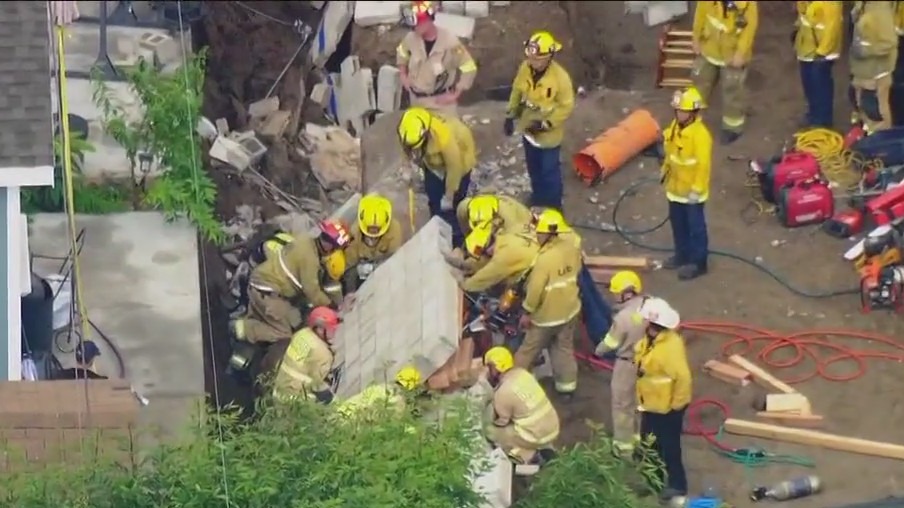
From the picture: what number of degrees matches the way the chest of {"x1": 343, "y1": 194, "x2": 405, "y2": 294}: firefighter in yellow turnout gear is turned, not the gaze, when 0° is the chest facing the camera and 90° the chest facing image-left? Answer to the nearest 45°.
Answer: approximately 0°

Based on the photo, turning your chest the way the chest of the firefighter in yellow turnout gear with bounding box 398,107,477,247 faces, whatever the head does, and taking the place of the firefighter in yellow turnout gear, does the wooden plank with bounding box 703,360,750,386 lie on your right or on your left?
on your left

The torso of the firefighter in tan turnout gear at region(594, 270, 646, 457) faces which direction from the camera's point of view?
to the viewer's left

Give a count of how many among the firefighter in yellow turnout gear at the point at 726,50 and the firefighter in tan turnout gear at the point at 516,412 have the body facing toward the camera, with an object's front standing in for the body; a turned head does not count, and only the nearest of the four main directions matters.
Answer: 1

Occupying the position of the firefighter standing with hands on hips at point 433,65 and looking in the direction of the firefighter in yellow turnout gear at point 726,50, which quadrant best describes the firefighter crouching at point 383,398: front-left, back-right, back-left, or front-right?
back-right

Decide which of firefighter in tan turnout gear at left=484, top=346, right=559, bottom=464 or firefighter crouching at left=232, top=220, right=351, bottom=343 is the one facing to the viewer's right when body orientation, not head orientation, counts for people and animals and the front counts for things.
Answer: the firefighter crouching

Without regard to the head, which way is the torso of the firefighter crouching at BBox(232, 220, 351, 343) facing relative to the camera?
to the viewer's right

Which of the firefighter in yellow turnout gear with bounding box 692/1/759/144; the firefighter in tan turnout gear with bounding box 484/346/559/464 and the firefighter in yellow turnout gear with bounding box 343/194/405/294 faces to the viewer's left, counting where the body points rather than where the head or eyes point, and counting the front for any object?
the firefighter in tan turnout gear with bounding box 484/346/559/464

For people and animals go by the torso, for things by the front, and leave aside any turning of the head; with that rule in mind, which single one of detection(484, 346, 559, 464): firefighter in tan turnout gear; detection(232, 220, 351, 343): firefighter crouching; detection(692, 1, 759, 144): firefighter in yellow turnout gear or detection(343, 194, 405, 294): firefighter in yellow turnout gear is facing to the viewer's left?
detection(484, 346, 559, 464): firefighter in tan turnout gear

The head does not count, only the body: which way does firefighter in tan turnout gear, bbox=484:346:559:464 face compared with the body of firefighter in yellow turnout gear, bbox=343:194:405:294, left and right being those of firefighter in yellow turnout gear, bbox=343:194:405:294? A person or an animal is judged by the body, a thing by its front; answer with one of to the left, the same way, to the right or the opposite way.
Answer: to the right
